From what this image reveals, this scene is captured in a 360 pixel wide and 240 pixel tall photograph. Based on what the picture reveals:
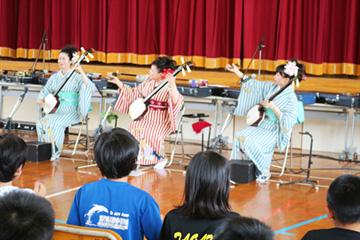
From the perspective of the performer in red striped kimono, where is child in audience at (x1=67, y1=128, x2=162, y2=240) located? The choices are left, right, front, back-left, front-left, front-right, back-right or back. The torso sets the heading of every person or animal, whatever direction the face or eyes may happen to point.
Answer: front-left

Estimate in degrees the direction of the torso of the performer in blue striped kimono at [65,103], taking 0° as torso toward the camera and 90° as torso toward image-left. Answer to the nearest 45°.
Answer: approximately 45°

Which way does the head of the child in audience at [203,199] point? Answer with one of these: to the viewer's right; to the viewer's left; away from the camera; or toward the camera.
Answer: away from the camera

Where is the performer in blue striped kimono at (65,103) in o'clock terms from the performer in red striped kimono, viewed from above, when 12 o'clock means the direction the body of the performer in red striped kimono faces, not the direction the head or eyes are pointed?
The performer in blue striped kimono is roughly at 2 o'clock from the performer in red striped kimono.

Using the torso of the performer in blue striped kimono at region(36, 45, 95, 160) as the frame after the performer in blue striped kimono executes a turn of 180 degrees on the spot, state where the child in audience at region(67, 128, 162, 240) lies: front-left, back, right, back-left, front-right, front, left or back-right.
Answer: back-right

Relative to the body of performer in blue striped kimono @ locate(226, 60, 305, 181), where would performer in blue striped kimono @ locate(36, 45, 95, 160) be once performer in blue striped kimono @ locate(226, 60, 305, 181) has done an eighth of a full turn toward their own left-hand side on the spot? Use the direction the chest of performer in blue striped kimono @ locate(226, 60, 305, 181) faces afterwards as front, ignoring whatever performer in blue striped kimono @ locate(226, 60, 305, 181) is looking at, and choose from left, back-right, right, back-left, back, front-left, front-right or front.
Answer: right

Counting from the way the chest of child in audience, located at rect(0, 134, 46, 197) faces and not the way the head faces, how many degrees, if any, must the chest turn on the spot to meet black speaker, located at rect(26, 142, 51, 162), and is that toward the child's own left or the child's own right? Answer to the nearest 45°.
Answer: approximately 45° to the child's own left

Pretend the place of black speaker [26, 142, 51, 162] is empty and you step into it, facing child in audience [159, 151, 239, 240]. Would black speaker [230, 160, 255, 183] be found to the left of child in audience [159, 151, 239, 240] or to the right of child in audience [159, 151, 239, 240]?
left

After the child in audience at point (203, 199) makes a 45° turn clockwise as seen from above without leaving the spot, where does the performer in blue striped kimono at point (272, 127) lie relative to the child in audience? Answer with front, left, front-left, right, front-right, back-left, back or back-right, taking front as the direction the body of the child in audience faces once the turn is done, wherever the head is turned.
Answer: front-left

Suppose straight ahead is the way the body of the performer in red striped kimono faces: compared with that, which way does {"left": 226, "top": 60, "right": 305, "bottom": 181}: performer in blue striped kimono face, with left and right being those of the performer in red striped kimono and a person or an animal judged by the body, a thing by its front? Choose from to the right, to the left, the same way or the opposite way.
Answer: the same way

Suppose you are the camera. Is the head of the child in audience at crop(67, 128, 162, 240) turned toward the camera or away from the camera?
away from the camera

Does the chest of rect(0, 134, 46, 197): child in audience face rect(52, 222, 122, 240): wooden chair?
no

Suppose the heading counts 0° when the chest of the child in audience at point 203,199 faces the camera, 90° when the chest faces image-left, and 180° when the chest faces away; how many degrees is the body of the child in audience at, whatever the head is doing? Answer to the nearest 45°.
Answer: approximately 180°

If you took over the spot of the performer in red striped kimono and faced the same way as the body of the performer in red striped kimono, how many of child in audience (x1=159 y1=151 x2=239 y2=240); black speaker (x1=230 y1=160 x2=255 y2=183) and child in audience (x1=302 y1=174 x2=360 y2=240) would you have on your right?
0

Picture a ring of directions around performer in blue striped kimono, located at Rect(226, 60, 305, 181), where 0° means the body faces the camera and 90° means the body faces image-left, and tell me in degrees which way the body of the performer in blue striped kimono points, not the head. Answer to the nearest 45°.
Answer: approximately 45°

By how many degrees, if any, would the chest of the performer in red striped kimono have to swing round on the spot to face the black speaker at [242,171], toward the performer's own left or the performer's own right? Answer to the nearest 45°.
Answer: approximately 90° to the performer's own left
